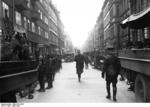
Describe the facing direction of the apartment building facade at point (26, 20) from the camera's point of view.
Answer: facing the viewer and to the right of the viewer
